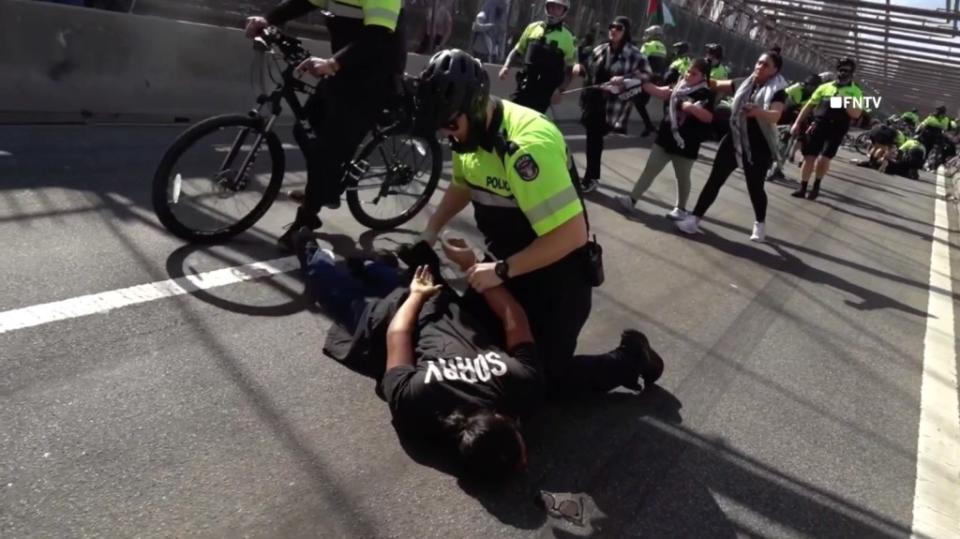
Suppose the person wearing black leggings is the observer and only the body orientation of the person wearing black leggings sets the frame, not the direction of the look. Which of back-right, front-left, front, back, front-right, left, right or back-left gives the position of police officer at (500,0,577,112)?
front-right

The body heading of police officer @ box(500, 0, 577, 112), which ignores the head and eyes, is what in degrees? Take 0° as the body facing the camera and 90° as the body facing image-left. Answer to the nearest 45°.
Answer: approximately 0°

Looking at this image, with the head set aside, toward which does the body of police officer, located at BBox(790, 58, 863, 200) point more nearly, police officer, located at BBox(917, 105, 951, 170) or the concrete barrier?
the concrete barrier

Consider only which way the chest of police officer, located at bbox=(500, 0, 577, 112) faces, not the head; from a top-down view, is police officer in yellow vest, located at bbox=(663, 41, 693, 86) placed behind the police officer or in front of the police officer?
behind

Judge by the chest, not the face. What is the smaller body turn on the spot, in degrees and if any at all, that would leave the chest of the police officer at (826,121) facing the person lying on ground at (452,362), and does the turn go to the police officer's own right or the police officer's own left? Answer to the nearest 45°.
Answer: approximately 45° to the police officer's own left

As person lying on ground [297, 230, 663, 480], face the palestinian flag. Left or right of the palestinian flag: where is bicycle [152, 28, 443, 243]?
left

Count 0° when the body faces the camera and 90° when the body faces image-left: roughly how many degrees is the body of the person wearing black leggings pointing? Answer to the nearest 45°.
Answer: approximately 45°

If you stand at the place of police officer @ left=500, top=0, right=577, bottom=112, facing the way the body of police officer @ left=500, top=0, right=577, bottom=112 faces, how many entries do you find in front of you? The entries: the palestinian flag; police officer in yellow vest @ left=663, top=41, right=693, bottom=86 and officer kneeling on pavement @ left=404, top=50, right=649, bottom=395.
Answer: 1

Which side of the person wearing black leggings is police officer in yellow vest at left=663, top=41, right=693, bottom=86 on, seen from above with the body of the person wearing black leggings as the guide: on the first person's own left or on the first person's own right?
on the first person's own right

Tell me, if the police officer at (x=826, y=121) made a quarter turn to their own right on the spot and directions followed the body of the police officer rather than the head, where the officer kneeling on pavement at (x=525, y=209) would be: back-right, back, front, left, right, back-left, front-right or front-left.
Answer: back-left

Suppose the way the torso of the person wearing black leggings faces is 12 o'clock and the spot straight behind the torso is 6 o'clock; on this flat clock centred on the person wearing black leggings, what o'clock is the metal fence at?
The metal fence is roughly at 3 o'clock from the person wearing black leggings.

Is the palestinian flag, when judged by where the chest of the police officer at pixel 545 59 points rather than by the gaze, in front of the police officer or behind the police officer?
behind

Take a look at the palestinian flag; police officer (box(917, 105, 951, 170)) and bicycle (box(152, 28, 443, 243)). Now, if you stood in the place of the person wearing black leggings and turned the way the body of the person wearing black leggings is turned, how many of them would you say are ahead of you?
1
